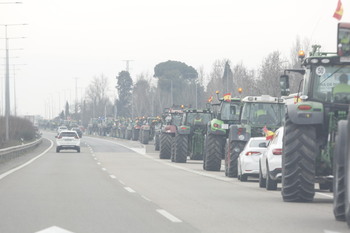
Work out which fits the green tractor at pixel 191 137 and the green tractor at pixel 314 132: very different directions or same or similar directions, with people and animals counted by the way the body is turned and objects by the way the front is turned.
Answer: same or similar directions

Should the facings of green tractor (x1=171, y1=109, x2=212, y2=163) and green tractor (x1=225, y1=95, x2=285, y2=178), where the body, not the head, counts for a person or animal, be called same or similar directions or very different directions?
same or similar directions

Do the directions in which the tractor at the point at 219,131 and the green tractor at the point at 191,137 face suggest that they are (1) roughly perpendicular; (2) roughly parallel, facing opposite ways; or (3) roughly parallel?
roughly parallel
